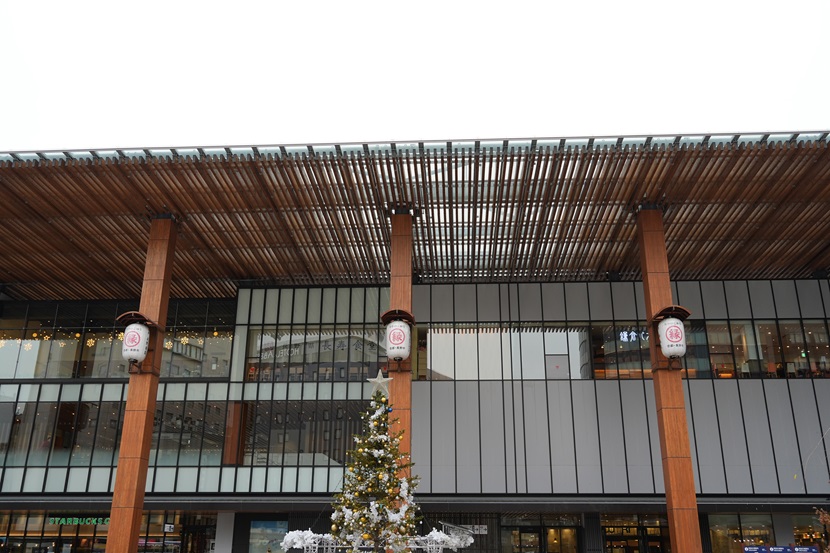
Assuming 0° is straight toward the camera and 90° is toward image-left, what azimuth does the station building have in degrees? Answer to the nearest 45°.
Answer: approximately 0°

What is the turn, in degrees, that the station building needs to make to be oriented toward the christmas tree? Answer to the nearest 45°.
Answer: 0° — it already faces it
